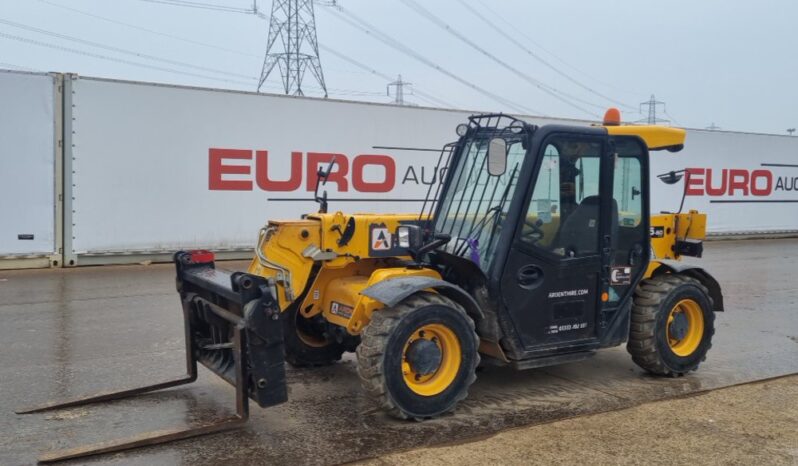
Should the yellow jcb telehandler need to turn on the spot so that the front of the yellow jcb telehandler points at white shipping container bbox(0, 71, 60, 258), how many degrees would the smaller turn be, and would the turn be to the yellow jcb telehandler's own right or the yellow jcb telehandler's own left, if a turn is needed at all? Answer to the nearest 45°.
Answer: approximately 90° to the yellow jcb telehandler's own right

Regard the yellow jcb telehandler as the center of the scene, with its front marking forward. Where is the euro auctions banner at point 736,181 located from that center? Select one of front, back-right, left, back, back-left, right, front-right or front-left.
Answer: back

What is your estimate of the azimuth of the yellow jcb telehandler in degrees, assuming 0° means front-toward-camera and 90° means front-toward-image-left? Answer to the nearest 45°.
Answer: approximately 45°

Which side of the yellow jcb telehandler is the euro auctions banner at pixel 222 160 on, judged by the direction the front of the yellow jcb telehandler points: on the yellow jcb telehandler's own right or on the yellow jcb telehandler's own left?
on the yellow jcb telehandler's own right
